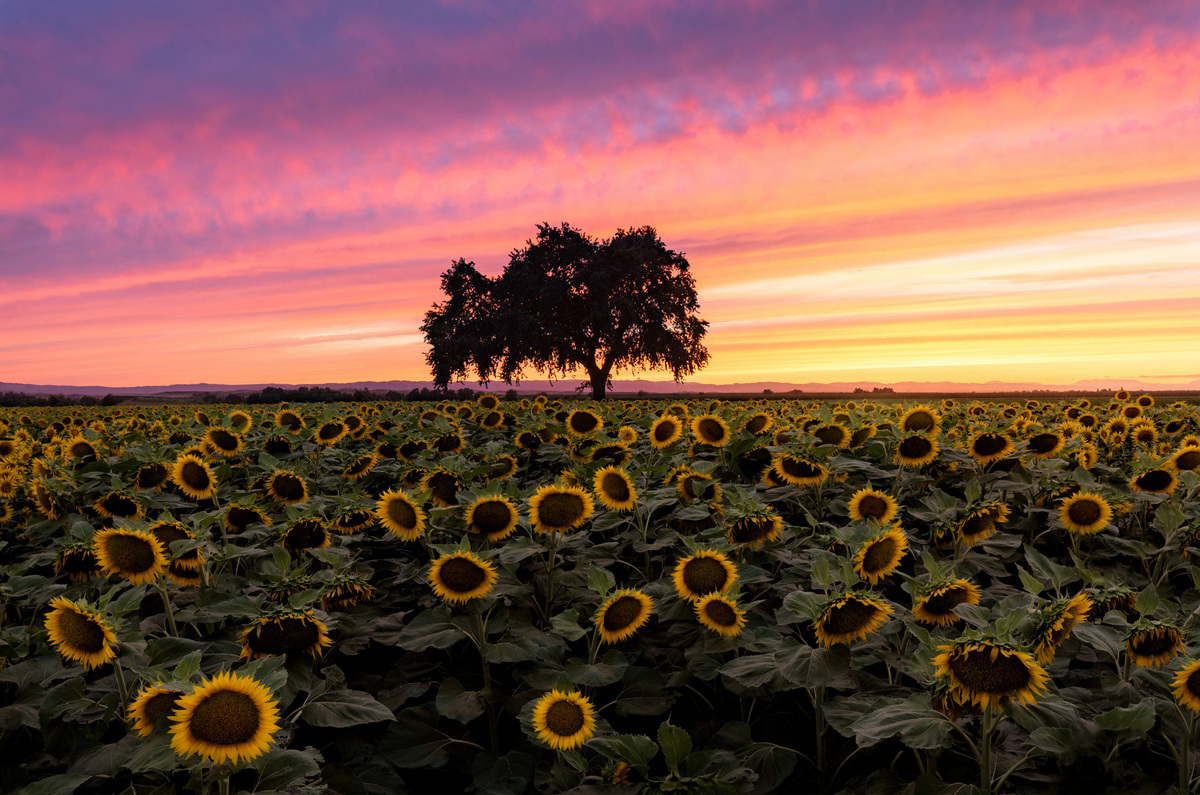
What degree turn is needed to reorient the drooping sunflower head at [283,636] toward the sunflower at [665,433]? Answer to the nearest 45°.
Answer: approximately 135° to its left

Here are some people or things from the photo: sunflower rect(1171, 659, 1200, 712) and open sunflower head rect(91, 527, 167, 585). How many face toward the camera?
2

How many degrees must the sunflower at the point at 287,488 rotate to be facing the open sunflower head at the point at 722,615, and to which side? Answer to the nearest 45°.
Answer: approximately 45° to its left

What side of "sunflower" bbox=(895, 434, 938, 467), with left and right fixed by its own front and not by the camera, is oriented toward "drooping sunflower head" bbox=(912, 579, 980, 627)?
front

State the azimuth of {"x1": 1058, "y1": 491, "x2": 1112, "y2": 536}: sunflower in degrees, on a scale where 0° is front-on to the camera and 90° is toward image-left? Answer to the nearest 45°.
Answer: approximately 0°

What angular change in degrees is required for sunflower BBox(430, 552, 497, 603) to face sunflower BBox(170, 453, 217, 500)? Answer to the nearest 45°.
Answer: approximately 135° to its right

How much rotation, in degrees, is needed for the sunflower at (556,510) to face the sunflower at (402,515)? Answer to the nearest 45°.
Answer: approximately 90° to its right

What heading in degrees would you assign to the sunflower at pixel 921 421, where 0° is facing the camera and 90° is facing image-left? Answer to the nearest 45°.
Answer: approximately 0°

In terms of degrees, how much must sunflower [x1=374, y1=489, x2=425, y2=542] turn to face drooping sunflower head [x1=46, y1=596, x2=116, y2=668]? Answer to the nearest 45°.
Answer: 0° — it already faces it

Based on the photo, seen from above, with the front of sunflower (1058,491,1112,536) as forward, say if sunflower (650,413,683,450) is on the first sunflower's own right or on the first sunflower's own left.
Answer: on the first sunflower's own right

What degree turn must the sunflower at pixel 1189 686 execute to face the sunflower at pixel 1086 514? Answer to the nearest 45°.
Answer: approximately 180°
